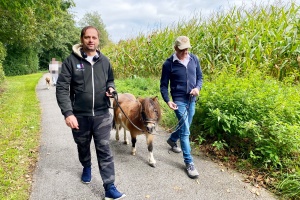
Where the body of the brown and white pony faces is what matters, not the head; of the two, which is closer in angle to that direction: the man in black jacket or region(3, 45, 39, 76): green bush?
the man in black jacket

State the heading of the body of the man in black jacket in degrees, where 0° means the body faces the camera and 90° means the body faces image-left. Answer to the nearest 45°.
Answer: approximately 315°

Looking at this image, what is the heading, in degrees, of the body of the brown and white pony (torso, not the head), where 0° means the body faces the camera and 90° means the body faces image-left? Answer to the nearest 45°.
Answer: approximately 315°

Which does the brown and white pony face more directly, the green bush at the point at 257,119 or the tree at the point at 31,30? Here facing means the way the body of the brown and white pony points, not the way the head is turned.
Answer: the green bush
